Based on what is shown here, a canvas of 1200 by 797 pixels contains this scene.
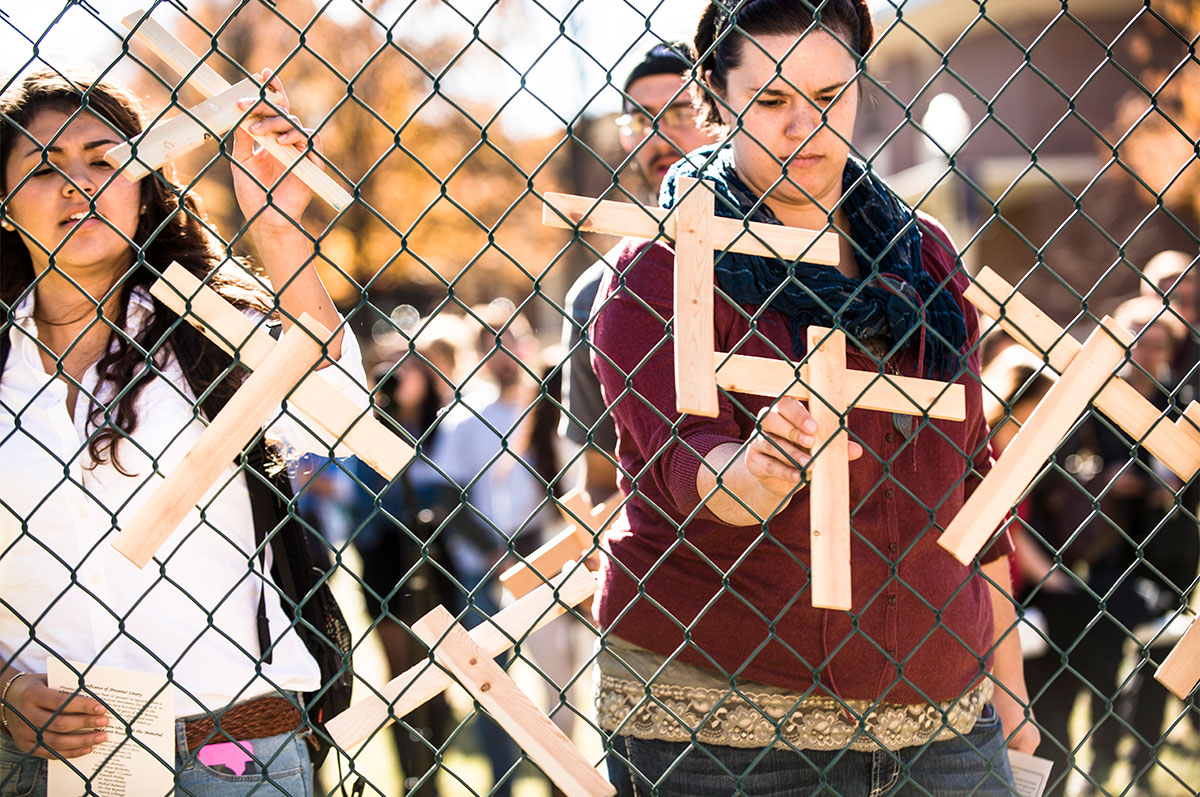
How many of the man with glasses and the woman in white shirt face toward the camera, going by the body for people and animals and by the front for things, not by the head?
2

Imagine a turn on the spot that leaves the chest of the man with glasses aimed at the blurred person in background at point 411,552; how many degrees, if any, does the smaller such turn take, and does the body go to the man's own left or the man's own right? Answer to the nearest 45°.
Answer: approximately 180°

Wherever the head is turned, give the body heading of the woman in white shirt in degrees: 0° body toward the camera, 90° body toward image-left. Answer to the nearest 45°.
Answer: approximately 0°

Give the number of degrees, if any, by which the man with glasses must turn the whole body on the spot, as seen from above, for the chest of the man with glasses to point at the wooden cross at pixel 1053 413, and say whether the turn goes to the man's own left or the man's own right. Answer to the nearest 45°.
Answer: approximately 45° to the man's own left
